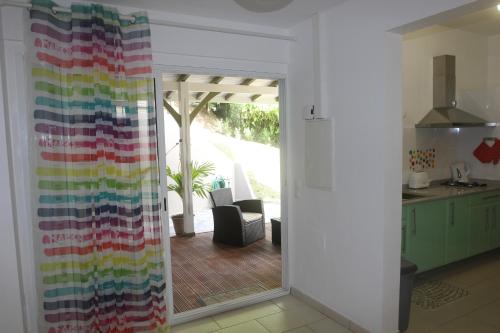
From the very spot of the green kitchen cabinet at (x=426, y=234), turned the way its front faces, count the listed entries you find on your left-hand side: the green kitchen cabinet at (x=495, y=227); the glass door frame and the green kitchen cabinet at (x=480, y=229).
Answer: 2

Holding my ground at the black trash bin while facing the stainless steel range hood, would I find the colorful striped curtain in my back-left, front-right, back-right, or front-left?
back-left

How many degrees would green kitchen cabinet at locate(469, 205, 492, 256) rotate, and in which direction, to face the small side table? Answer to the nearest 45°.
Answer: approximately 135° to its right

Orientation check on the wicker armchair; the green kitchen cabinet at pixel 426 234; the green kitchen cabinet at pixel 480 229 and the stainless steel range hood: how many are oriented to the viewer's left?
0

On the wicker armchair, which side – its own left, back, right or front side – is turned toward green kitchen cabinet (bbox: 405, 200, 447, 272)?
front

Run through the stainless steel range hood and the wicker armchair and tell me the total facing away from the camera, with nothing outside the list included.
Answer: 0

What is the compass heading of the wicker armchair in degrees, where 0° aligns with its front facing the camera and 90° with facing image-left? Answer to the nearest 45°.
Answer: approximately 315°

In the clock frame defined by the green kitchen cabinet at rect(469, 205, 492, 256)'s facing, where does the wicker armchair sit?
The wicker armchair is roughly at 4 o'clock from the green kitchen cabinet.

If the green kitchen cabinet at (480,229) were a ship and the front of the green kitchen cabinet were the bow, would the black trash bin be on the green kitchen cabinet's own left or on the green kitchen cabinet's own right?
on the green kitchen cabinet's own right

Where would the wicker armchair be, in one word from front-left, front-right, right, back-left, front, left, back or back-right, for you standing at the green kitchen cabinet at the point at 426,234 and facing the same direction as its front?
back-right

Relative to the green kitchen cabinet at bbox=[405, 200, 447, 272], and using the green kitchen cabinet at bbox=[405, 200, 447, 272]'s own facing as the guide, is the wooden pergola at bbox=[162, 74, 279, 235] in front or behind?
behind

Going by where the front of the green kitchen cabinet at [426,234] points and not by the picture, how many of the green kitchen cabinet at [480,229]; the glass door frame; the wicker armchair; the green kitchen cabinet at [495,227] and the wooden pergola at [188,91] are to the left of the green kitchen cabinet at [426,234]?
2

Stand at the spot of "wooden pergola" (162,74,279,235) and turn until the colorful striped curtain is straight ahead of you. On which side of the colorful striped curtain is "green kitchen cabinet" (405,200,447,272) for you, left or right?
left

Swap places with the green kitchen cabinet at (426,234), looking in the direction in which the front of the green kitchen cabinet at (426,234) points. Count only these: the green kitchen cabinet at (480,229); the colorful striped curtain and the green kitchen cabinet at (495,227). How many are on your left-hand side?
2

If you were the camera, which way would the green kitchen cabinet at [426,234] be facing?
facing the viewer and to the right of the viewer

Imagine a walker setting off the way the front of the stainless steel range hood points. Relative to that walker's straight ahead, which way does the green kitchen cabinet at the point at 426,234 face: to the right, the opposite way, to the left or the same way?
the same way
